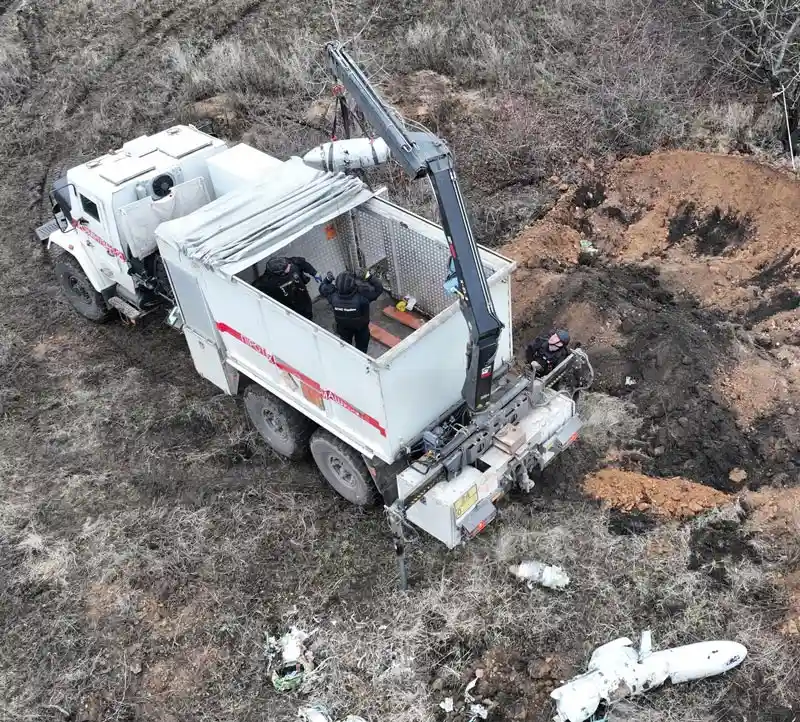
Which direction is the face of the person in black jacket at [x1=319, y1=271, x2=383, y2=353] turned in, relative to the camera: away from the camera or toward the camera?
away from the camera

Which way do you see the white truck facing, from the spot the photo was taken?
facing away from the viewer and to the left of the viewer

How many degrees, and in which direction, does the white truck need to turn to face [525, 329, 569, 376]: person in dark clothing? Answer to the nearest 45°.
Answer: approximately 135° to its right

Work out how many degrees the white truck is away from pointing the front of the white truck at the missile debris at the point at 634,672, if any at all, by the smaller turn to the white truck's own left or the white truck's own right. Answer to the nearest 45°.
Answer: approximately 180°

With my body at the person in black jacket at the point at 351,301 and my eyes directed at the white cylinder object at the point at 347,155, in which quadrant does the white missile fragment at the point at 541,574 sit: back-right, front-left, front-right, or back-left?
back-right

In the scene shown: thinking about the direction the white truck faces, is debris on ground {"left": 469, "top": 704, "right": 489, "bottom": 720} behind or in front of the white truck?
behind

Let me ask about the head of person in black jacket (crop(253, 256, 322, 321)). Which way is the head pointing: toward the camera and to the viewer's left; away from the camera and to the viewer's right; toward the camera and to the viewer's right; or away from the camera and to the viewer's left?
away from the camera and to the viewer's right

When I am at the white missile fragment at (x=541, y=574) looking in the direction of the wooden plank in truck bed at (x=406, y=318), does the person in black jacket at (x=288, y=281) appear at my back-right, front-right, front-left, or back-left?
front-left

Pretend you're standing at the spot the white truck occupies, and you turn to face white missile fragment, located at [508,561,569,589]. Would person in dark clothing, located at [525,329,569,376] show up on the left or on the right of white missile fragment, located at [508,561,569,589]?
left
